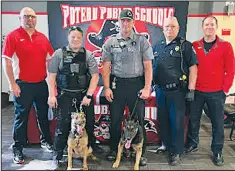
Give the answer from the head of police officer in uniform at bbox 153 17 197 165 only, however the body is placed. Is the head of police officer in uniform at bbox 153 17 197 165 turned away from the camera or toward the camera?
toward the camera

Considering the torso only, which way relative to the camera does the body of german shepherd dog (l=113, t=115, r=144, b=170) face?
toward the camera

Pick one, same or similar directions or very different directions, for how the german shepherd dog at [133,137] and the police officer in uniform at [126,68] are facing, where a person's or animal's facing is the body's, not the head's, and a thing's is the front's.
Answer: same or similar directions

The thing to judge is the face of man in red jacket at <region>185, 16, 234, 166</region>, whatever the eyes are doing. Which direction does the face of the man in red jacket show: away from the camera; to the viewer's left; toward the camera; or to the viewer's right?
toward the camera

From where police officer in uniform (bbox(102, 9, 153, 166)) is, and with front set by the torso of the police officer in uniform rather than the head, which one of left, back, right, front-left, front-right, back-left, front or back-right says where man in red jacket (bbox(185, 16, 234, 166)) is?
left

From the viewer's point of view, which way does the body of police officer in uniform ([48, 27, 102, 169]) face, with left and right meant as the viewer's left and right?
facing the viewer

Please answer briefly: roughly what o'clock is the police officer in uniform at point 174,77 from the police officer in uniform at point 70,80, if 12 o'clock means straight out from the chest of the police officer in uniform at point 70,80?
the police officer in uniform at point 174,77 is roughly at 9 o'clock from the police officer in uniform at point 70,80.

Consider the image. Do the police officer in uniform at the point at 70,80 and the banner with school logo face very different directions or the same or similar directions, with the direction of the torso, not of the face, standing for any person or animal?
same or similar directions

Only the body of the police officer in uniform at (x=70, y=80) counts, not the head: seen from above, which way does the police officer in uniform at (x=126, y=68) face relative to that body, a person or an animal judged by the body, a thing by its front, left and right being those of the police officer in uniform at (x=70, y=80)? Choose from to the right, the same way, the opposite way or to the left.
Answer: the same way

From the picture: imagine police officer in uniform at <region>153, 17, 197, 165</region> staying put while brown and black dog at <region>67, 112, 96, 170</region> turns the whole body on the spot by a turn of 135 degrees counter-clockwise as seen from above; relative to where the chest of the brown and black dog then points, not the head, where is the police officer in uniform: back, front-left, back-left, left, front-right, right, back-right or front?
front-right

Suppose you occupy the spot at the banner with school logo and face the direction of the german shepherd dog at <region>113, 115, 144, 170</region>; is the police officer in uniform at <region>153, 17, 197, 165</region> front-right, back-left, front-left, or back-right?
front-left

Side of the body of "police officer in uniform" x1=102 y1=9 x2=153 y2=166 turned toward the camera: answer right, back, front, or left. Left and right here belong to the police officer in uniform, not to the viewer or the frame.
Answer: front

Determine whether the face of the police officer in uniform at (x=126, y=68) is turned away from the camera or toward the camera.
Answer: toward the camera
